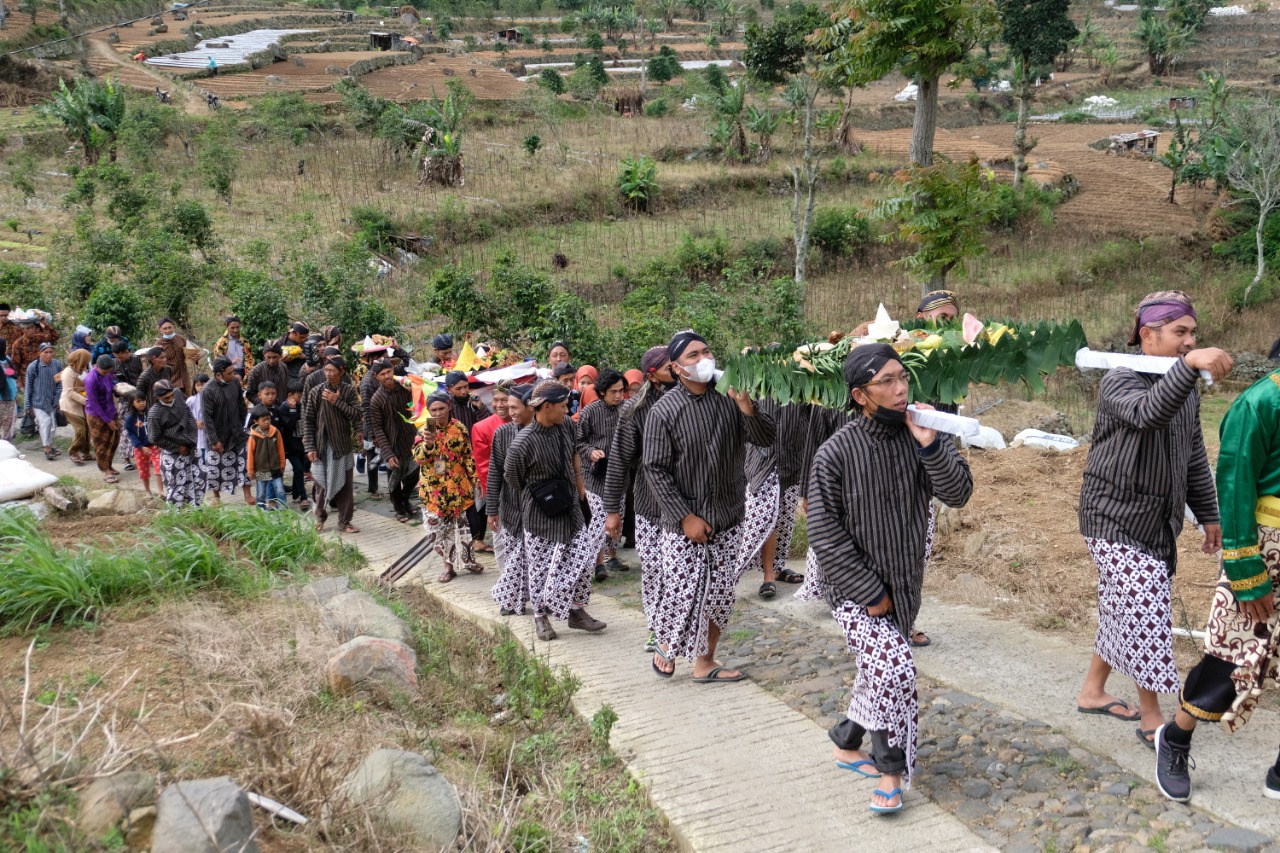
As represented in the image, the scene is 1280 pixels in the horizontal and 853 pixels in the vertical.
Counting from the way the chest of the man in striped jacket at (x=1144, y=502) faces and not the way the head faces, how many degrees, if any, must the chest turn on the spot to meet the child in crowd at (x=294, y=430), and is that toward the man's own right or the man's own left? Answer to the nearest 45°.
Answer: approximately 180°

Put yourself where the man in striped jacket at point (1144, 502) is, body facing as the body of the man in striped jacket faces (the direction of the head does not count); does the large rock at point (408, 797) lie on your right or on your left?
on your right

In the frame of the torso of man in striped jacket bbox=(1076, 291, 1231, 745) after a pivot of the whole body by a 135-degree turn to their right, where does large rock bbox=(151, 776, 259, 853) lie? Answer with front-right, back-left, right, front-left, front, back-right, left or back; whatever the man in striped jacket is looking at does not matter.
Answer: front-left

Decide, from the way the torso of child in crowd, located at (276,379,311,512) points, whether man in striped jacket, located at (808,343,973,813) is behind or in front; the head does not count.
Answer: in front

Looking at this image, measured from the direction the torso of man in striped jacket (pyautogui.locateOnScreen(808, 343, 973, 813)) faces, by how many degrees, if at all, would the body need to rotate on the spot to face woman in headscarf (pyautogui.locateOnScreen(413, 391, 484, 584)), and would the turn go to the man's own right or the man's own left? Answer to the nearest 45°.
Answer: approximately 180°

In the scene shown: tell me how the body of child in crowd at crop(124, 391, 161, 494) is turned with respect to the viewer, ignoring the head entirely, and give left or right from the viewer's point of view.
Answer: facing the viewer and to the right of the viewer

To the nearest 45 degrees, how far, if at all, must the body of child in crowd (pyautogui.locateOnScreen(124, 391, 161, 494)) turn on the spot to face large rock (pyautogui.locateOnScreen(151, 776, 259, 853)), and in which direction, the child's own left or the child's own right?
approximately 45° to the child's own right

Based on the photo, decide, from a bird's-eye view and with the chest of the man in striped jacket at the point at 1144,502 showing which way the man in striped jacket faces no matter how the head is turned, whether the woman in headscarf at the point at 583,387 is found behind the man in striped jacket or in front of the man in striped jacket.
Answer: behind

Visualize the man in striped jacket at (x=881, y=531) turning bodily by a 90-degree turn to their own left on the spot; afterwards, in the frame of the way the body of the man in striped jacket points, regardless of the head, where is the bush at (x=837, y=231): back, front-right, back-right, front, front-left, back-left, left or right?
front-left

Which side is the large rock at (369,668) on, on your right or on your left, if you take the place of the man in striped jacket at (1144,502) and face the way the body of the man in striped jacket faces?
on your right

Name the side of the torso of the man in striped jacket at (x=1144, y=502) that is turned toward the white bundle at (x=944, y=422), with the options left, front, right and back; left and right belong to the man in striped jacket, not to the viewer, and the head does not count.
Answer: right

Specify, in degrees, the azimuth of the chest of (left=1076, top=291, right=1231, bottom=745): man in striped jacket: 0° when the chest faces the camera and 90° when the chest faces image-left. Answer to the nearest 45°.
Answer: approximately 315°
